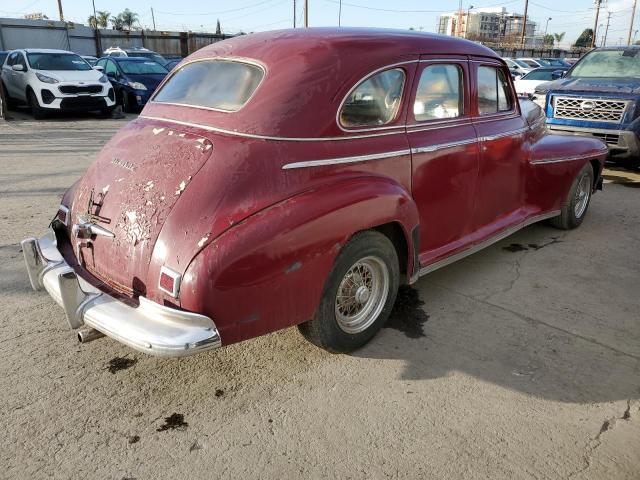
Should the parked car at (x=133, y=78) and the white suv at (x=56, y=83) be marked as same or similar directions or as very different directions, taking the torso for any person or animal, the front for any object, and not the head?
same or similar directions

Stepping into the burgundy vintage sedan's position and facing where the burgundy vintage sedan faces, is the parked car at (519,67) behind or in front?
in front

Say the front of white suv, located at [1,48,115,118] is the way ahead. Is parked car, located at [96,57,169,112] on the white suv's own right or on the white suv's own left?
on the white suv's own left

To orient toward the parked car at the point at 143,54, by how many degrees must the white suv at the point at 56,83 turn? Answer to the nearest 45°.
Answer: approximately 135° to its left

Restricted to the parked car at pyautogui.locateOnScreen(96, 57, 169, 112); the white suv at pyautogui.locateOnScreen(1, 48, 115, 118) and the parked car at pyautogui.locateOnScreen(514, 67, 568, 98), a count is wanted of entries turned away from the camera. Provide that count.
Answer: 0

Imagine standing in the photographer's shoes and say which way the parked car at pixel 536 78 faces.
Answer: facing the viewer and to the left of the viewer

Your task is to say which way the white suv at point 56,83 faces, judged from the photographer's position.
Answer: facing the viewer and to the right of the viewer

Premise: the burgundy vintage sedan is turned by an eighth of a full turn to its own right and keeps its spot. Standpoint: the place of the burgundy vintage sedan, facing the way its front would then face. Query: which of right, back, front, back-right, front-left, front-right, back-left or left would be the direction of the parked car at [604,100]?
front-left

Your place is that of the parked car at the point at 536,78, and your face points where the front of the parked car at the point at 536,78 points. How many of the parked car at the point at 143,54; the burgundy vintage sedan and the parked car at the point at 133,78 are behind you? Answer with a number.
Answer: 0

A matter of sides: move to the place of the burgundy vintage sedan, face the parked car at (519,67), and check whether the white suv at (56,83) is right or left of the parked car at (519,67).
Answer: left

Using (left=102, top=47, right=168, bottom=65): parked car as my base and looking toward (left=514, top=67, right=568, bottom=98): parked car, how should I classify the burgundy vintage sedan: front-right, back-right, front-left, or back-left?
front-right

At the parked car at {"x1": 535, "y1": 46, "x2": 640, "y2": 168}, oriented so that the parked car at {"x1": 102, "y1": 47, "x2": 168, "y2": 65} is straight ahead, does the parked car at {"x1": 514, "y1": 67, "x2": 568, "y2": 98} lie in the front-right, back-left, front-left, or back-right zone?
front-right

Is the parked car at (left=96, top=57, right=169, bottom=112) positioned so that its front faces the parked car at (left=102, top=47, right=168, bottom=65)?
no

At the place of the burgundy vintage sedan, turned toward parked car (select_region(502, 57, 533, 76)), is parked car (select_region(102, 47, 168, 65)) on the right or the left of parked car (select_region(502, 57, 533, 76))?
left

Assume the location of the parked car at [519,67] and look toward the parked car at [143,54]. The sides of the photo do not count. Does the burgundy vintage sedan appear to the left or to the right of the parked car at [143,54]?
left

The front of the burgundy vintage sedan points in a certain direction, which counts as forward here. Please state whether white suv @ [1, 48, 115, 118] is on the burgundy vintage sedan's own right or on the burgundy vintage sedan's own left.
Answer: on the burgundy vintage sedan's own left

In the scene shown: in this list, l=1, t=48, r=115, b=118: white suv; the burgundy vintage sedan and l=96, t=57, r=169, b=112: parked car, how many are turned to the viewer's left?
0

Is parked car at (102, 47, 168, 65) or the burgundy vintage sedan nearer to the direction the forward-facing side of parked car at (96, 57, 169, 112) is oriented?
the burgundy vintage sedan

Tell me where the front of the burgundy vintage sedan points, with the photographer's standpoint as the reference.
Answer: facing away from the viewer and to the right of the viewer

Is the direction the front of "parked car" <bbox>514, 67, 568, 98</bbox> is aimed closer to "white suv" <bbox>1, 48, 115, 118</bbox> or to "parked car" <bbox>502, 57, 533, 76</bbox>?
the white suv

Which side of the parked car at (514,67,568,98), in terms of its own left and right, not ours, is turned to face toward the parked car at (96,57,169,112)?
front

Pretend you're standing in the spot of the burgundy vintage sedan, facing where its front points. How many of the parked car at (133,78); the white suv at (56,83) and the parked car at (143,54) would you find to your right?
0
